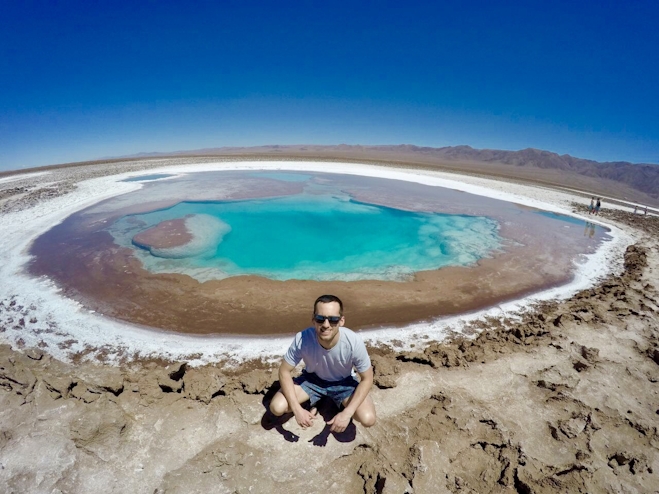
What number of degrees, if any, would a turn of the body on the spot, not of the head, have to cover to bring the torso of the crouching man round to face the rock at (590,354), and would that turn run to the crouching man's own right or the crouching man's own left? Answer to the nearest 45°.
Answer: approximately 90° to the crouching man's own left

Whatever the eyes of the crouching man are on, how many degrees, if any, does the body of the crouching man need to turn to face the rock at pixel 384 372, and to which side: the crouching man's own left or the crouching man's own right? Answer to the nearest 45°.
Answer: approximately 135° to the crouching man's own left

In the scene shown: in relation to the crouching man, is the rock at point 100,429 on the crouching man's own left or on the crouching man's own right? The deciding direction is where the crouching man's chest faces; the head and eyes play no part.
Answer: on the crouching man's own right

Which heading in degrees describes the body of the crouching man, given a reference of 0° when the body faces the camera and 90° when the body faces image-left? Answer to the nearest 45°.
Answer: approximately 0°

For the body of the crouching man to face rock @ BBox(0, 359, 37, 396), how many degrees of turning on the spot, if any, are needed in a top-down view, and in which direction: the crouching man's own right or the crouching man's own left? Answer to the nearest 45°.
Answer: approximately 90° to the crouching man's own right

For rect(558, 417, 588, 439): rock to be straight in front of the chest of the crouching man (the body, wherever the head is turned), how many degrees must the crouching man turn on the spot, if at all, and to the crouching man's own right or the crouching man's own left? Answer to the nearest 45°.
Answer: approximately 90° to the crouching man's own left

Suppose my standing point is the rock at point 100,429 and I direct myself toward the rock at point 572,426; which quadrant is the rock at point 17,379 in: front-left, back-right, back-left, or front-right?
back-left

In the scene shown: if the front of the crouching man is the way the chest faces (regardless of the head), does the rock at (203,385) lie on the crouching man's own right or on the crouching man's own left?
on the crouching man's own right

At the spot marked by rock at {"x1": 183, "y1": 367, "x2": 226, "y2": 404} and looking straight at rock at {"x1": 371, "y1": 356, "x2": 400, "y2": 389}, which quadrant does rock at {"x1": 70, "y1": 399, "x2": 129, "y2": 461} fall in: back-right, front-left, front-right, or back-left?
back-right
